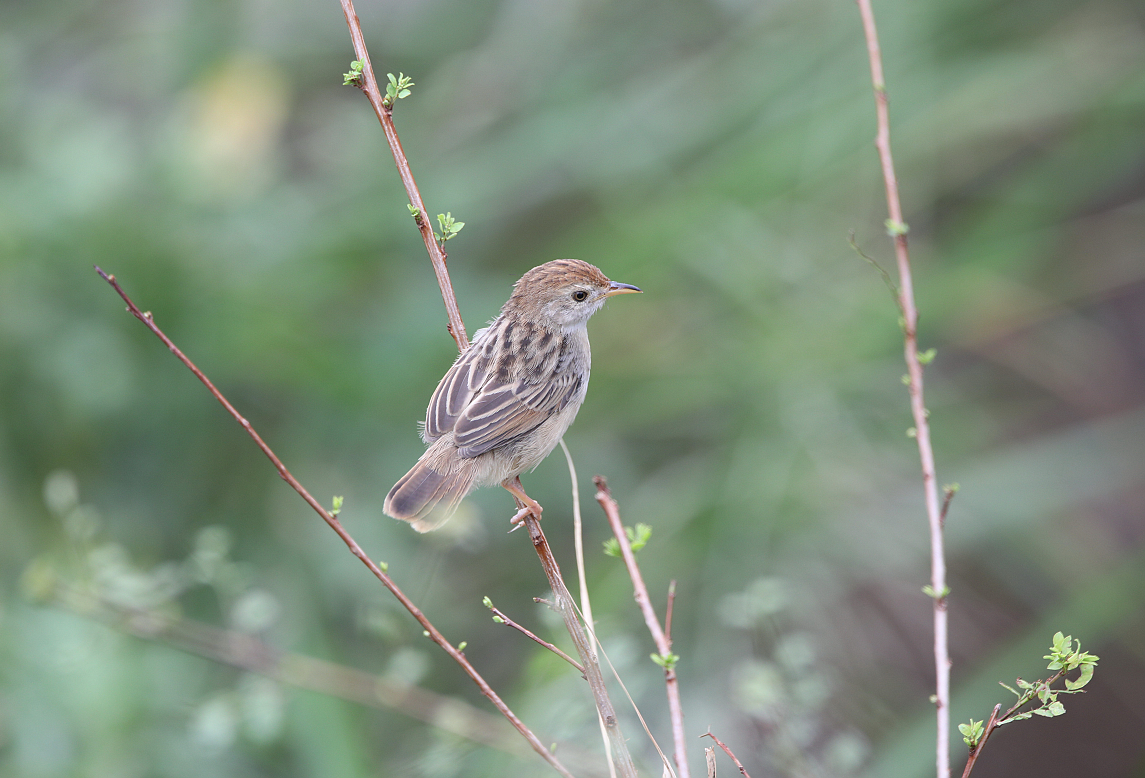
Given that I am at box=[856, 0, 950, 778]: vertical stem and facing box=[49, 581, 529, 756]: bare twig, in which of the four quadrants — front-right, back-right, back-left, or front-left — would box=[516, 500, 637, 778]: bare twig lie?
front-left

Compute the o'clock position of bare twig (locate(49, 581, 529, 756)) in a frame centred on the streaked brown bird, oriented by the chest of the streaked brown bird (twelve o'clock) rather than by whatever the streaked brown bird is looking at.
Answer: The bare twig is roughly at 9 o'clock from the streaked brown bird.

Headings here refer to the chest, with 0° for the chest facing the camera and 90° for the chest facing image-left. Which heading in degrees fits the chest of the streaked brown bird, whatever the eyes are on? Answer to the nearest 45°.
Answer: approximately 225°

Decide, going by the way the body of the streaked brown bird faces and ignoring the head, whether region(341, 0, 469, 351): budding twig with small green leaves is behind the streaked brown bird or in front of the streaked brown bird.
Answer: behind
